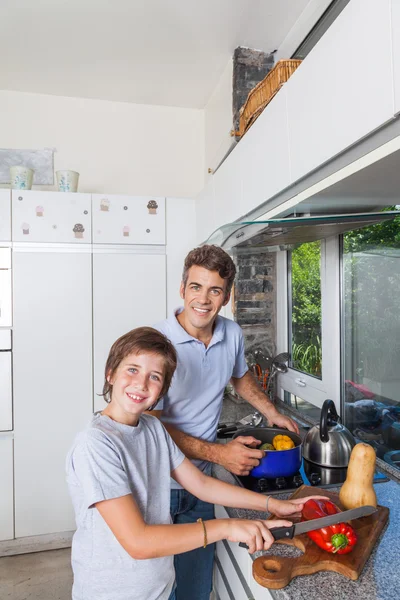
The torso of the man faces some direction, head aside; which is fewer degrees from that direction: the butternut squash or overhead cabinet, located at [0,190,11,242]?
the butternut squash

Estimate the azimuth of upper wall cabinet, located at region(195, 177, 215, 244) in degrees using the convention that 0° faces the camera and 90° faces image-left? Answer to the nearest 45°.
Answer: approximately 90°

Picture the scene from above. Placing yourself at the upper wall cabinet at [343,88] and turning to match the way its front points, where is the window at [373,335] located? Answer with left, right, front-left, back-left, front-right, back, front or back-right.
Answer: back-right

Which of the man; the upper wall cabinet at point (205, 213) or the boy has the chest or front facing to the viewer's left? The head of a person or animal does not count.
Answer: the upper wall cabinet

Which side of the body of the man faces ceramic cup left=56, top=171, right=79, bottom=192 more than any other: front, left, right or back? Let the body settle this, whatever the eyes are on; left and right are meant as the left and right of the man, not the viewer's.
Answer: back

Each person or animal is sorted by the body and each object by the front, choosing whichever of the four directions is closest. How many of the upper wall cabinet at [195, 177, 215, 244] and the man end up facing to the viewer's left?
1

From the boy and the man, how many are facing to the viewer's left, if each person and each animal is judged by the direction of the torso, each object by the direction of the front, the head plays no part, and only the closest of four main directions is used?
0

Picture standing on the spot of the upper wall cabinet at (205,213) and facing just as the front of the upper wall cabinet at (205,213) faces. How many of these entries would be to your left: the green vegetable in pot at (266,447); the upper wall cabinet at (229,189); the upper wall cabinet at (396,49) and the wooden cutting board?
4

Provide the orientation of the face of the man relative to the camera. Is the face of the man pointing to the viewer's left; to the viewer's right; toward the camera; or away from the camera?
toward the camera

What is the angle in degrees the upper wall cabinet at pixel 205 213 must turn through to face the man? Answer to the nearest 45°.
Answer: approximately 90° to its left

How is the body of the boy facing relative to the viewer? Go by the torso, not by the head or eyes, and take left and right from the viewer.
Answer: facing the viewer and to the right of the viewer

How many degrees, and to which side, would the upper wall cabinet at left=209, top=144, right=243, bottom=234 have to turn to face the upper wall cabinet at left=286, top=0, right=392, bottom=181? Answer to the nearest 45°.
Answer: approximately 90° to its left

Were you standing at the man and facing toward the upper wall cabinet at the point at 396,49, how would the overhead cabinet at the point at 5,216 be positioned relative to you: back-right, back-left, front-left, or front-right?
back-right

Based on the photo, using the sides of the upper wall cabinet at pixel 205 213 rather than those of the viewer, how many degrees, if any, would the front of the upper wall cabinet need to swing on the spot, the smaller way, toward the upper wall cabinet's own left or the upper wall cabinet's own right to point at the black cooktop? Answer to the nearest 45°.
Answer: approximately 90° to the upper wall cabinet's own left
